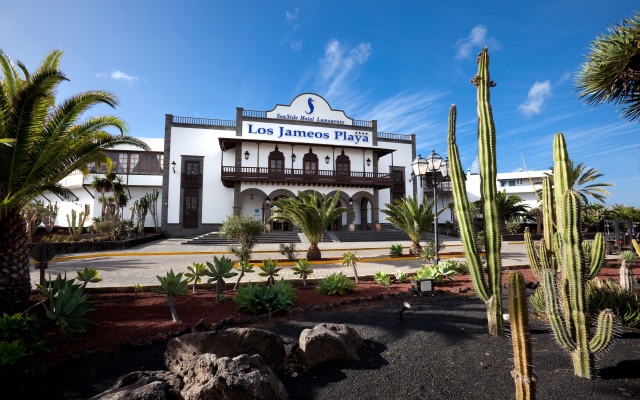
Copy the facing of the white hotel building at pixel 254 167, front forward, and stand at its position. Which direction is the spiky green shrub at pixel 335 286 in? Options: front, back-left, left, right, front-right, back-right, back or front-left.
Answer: front-right

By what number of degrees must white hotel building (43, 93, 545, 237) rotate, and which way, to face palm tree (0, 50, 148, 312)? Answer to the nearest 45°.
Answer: approximately 45° to its right

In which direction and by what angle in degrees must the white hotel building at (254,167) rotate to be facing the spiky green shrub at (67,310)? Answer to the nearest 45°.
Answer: approximately 45° to its right

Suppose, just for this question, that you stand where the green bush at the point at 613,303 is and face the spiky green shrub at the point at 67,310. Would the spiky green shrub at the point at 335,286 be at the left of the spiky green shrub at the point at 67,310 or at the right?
right

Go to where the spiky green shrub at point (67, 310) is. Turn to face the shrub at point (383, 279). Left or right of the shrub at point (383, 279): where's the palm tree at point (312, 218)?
left

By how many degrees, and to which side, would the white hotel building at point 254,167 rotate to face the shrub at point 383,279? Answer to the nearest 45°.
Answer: approximately 45° to its right

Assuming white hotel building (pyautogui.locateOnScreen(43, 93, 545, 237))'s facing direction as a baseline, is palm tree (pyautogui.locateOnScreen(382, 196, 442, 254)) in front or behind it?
in front

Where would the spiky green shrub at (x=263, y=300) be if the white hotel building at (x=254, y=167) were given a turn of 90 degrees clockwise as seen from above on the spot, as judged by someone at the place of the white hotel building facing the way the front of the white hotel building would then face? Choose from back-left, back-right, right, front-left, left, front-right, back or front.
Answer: front-left

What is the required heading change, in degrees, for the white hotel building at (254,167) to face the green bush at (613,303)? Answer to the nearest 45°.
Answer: approximately 45° to its right

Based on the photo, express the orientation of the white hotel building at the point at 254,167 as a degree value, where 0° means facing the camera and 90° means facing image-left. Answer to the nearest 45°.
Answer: approximately 315°
